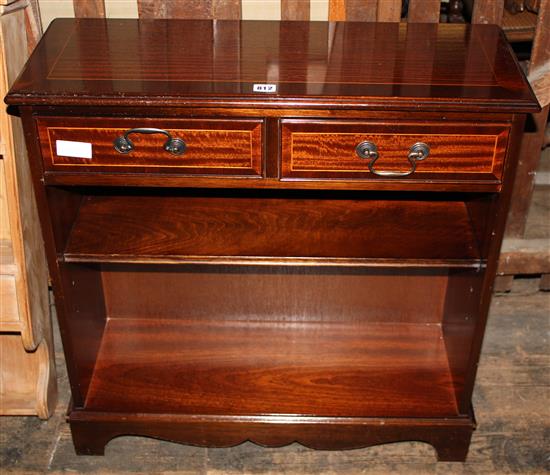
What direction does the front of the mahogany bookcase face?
toward the camera

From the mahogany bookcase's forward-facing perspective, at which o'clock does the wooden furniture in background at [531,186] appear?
The wooden furniture in background is roughly at 8 o'clock from the mahogany bookcase.

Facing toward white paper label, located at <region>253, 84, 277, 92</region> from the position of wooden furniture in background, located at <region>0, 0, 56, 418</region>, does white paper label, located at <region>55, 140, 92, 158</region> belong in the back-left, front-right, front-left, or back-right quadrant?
front-right

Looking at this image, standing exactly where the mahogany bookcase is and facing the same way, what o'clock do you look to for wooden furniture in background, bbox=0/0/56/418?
The wooden furniture in background is roughly at 3 o'clock from the mahogany bookcase.

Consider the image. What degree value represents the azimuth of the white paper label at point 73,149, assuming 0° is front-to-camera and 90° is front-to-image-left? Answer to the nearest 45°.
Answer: approximately 0°

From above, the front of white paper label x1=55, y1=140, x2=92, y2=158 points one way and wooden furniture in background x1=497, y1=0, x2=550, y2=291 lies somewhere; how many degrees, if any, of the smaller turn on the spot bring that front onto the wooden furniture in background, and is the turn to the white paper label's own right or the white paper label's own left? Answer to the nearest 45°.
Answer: approximately 90° to the white paper label's own left
